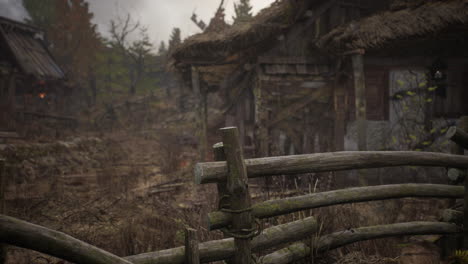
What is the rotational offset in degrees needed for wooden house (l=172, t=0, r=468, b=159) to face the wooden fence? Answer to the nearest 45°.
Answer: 0° — it already faces it

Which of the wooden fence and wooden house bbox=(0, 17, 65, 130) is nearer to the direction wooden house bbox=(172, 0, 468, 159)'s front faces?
the wooden fence

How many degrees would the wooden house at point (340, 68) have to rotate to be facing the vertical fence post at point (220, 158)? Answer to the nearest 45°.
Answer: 0° — it already faces it

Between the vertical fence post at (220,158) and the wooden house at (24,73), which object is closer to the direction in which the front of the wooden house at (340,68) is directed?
the vertical fence post

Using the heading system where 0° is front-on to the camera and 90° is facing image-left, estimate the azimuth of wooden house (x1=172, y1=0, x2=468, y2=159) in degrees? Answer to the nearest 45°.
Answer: approximately 0°

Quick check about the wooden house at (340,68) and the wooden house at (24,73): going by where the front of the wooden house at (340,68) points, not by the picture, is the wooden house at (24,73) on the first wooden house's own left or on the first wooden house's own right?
on the first wooden house's own right
